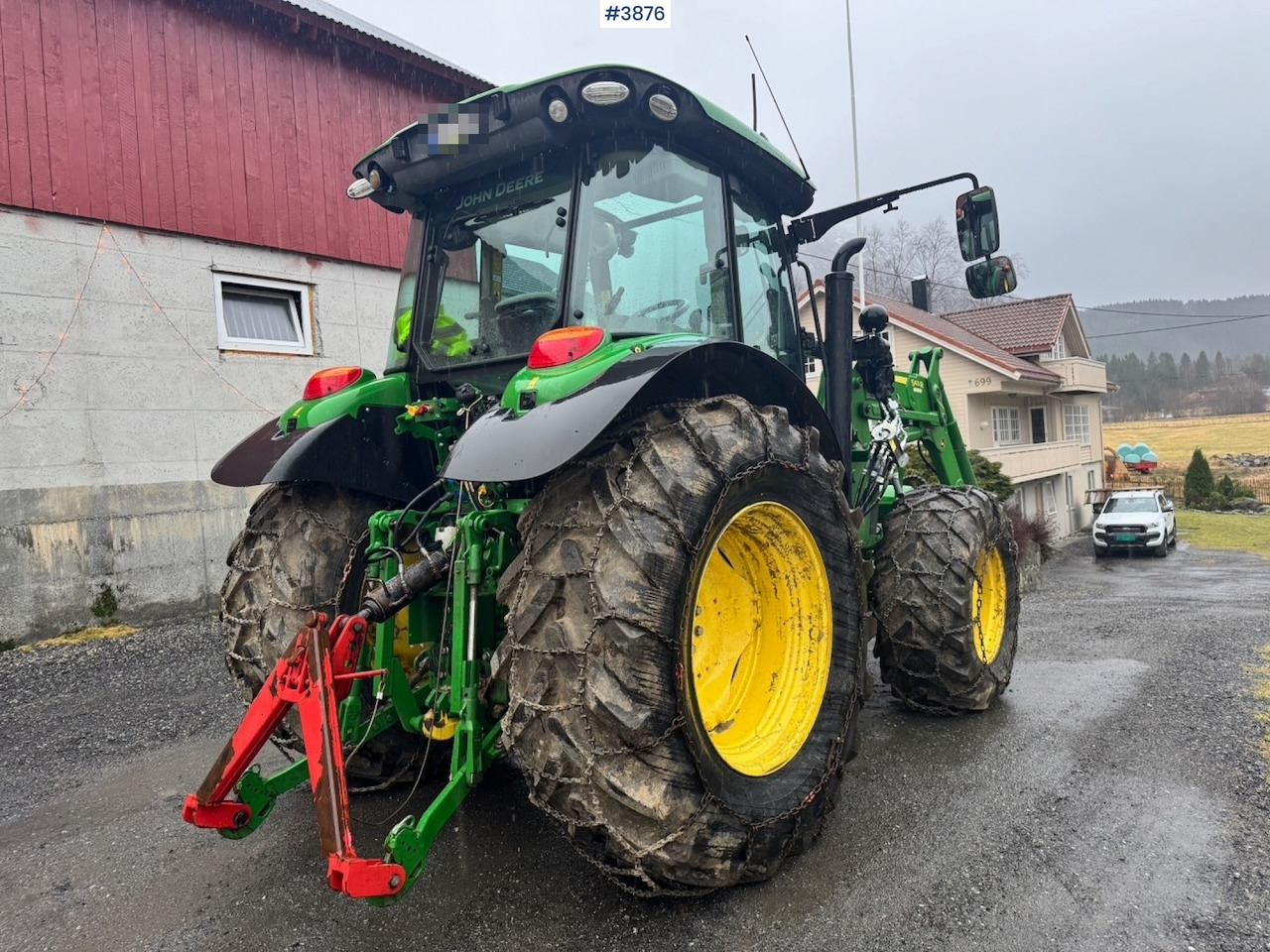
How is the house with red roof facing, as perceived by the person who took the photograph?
facing the viewer and to the right of the viewer

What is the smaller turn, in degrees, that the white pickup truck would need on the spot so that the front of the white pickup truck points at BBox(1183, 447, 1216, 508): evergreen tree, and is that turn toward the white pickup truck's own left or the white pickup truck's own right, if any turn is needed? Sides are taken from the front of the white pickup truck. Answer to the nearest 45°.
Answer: approximately 180°

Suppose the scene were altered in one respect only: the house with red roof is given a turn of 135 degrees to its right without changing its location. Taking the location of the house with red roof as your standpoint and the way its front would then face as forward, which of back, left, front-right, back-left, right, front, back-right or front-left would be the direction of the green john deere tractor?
left

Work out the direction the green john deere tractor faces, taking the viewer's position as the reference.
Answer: facing away from the viewer and to the right of the viewer

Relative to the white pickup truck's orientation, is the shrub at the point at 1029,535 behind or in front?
in front

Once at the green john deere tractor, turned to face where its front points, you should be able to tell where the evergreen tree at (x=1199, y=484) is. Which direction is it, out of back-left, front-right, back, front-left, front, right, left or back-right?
front

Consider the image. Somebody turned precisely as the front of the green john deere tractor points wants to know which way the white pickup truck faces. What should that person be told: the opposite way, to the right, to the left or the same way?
the opposite way

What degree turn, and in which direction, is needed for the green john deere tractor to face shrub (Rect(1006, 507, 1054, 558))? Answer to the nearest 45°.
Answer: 0° — it already faces it

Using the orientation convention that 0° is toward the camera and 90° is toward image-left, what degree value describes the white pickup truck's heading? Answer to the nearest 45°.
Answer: approximately 0°

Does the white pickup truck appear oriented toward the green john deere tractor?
yes

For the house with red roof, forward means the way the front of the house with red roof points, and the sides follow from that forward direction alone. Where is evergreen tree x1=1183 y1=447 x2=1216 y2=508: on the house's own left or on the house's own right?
on the house's own left

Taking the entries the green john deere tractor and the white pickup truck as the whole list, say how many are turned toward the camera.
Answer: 1

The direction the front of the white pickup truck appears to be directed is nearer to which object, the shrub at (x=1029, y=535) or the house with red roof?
the shrub

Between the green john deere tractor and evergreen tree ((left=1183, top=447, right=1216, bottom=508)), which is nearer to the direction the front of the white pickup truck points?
the green john deere tractor

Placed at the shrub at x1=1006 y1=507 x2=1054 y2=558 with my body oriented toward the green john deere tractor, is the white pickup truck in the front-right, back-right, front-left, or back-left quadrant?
back-left
